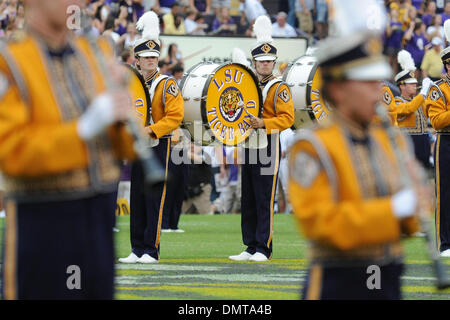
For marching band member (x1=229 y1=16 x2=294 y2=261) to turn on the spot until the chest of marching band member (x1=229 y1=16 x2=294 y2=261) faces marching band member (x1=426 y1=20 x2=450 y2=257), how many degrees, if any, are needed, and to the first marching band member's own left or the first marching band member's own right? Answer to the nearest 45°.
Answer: approximately 135° to the first marching band member's own left

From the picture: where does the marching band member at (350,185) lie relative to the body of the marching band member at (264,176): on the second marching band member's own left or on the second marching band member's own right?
on the second marching band member's own left

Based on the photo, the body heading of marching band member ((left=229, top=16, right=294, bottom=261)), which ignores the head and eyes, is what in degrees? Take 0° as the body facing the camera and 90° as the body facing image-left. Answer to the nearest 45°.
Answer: approximately 45°

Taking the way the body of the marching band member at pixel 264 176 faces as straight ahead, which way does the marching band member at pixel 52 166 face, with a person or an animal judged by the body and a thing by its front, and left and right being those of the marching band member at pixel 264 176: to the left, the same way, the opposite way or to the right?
to the left

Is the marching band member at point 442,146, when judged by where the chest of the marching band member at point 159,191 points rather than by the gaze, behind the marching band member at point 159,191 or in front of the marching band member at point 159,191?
behind

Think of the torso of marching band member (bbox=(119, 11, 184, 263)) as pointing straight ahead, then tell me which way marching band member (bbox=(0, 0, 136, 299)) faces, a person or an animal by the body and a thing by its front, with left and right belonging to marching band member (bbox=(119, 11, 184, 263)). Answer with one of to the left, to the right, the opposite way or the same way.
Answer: to the left

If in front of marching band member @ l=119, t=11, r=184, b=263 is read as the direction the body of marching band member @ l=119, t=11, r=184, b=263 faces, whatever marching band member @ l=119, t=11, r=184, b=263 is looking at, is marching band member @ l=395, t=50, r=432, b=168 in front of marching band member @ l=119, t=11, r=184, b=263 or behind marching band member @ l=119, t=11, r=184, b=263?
behind
